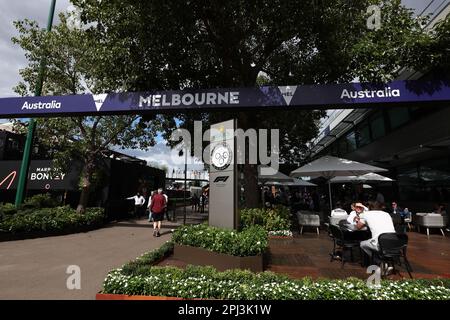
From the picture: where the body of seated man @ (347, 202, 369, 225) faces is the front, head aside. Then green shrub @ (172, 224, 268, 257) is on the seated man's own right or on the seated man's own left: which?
on the seated man's own right

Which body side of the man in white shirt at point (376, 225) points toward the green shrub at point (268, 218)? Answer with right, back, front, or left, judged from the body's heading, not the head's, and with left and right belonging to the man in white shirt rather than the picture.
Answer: front

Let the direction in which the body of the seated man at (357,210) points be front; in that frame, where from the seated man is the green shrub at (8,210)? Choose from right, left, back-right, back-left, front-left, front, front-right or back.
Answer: back-right

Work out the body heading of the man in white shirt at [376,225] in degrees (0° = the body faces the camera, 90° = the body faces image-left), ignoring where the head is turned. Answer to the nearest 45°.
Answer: approximately 135°

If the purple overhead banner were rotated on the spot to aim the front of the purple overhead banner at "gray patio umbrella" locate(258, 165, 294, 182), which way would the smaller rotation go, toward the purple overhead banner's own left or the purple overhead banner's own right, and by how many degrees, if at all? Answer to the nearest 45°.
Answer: approximately 180°

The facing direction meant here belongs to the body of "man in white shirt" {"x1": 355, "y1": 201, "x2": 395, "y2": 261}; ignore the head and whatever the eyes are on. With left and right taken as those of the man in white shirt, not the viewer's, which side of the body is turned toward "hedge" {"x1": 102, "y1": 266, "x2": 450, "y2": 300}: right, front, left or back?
left

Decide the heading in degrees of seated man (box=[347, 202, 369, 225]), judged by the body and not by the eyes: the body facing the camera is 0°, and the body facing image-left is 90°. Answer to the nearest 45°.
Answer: approximately 315°

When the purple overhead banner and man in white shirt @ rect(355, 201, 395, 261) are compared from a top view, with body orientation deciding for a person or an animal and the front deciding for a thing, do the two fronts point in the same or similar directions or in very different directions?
very different directions

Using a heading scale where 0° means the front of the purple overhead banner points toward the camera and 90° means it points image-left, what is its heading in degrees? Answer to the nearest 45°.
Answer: approximately 0°

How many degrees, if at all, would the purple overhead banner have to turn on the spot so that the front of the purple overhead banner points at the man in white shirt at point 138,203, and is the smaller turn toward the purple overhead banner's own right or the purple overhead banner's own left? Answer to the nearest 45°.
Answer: approximately 135° to the purple overhead banner's own right

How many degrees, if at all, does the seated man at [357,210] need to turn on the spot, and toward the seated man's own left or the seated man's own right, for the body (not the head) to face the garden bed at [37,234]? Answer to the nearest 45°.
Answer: approximately 135° to the seated man's own right

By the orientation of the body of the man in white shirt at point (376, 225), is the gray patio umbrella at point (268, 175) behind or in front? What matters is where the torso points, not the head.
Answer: in front
